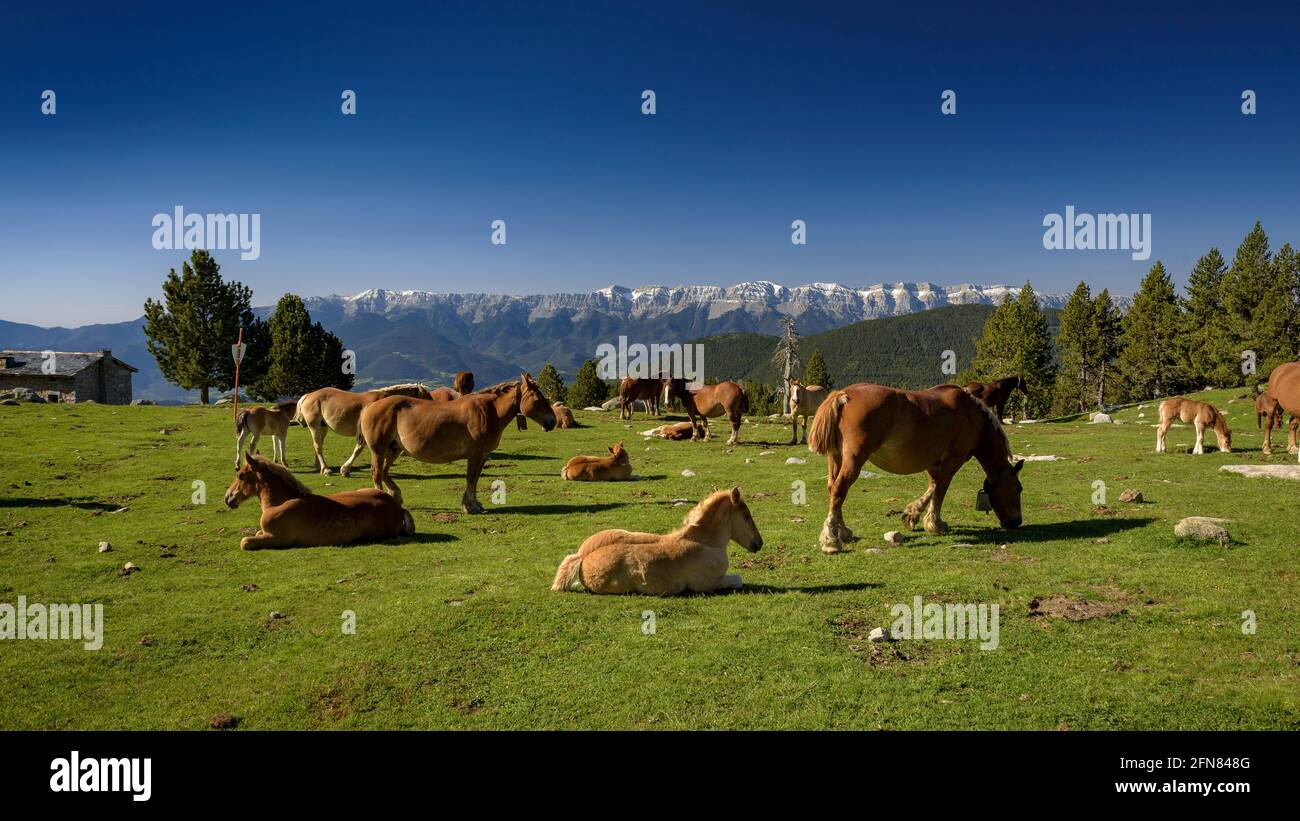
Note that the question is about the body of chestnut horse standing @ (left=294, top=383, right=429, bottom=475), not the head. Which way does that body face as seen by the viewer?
to the viewer's right

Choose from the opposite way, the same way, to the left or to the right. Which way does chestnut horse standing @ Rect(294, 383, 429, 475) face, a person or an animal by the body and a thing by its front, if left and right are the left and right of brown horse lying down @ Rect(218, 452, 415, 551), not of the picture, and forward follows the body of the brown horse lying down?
the opposite way

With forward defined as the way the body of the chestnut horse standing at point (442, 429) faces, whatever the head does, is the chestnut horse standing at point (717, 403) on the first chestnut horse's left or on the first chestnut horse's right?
on the first chestnut horse's left

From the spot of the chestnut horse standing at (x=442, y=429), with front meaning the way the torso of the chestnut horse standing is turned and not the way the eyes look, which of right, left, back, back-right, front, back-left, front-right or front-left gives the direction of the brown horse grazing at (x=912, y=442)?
front-right

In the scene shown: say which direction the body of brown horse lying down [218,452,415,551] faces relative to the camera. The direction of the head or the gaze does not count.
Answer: to the viewer's left

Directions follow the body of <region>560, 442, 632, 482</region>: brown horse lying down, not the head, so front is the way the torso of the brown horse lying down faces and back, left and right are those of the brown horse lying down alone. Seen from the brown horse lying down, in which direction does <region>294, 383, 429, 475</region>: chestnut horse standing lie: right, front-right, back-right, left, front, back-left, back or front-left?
back

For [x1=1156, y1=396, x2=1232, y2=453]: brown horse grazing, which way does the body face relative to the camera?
to the viewer's right

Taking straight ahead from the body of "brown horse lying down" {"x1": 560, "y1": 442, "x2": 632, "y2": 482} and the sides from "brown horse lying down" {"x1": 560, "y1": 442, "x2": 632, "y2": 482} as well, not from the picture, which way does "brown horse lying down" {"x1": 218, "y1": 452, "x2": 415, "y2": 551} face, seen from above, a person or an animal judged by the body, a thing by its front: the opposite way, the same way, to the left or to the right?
the opposite way

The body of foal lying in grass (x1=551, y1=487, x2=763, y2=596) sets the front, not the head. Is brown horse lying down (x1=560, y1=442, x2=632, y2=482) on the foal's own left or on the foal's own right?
on the foal's own left
